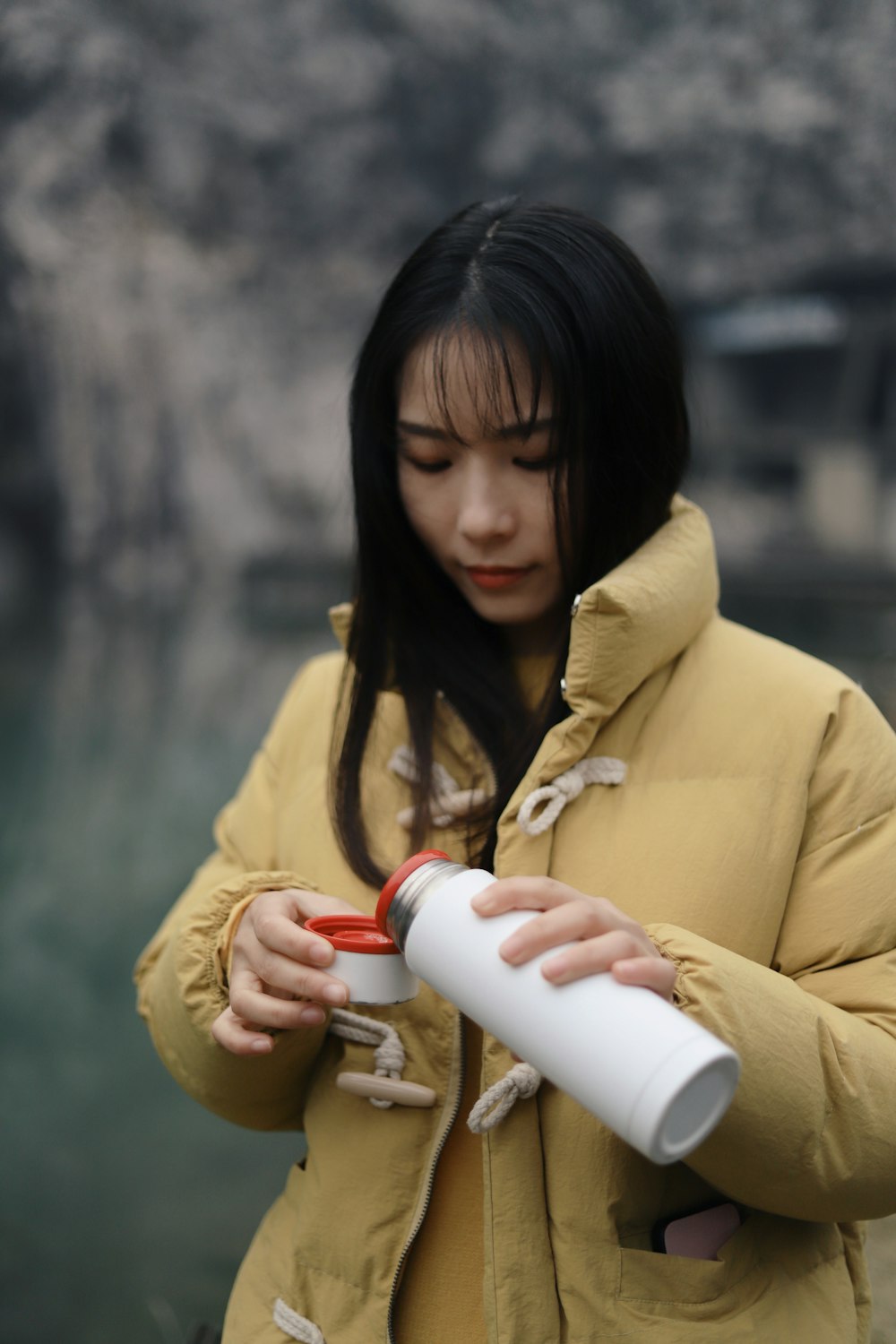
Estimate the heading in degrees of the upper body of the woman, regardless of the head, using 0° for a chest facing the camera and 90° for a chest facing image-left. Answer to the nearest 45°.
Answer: approximately 45°

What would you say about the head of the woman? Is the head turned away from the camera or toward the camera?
toward the camera
